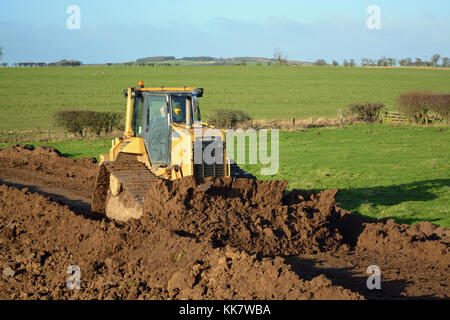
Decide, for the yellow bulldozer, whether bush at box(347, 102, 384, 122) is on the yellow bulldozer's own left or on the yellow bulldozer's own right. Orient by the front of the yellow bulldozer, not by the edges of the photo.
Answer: on the yellow bulldozer's own left

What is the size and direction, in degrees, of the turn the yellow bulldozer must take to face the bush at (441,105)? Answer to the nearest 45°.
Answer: approximately 90° to its left

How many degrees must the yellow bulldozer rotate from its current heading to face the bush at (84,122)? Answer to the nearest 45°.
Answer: approximately 135° to its left

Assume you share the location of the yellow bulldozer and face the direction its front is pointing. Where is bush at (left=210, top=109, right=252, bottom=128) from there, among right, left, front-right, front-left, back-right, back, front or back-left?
back-left

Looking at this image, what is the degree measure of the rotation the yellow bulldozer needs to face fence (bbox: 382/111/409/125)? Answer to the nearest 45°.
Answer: approximately 90° to its left
